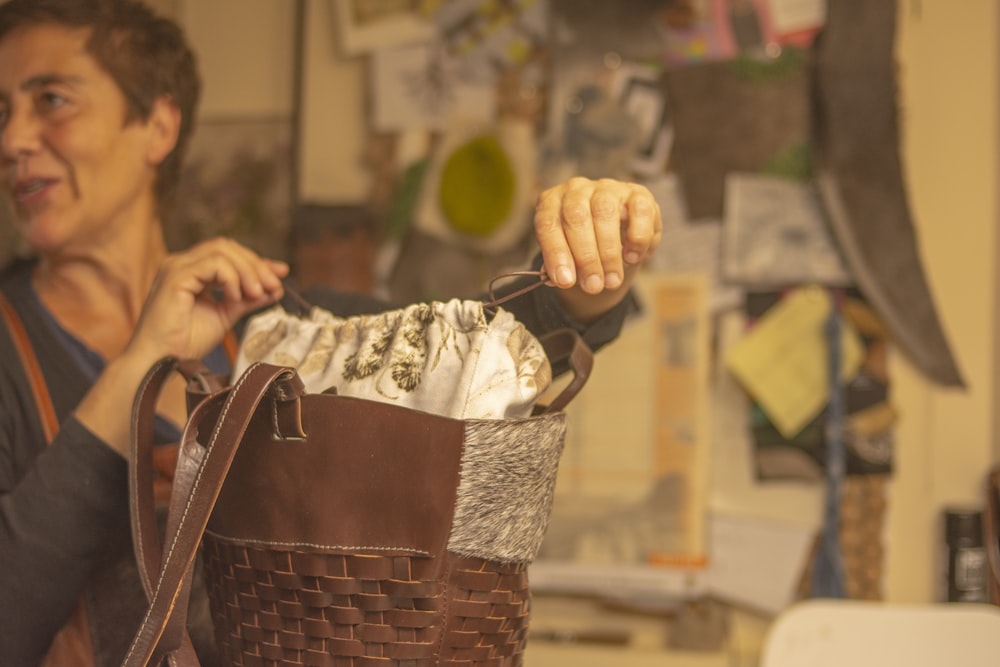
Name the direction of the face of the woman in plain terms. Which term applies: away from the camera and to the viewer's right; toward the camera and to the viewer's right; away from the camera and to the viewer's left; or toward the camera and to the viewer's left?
toward the camera and to the viewer's left

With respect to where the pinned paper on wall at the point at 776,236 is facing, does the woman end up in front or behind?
in front

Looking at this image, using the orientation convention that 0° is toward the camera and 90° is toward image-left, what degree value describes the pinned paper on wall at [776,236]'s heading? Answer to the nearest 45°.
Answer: approximately 0°
